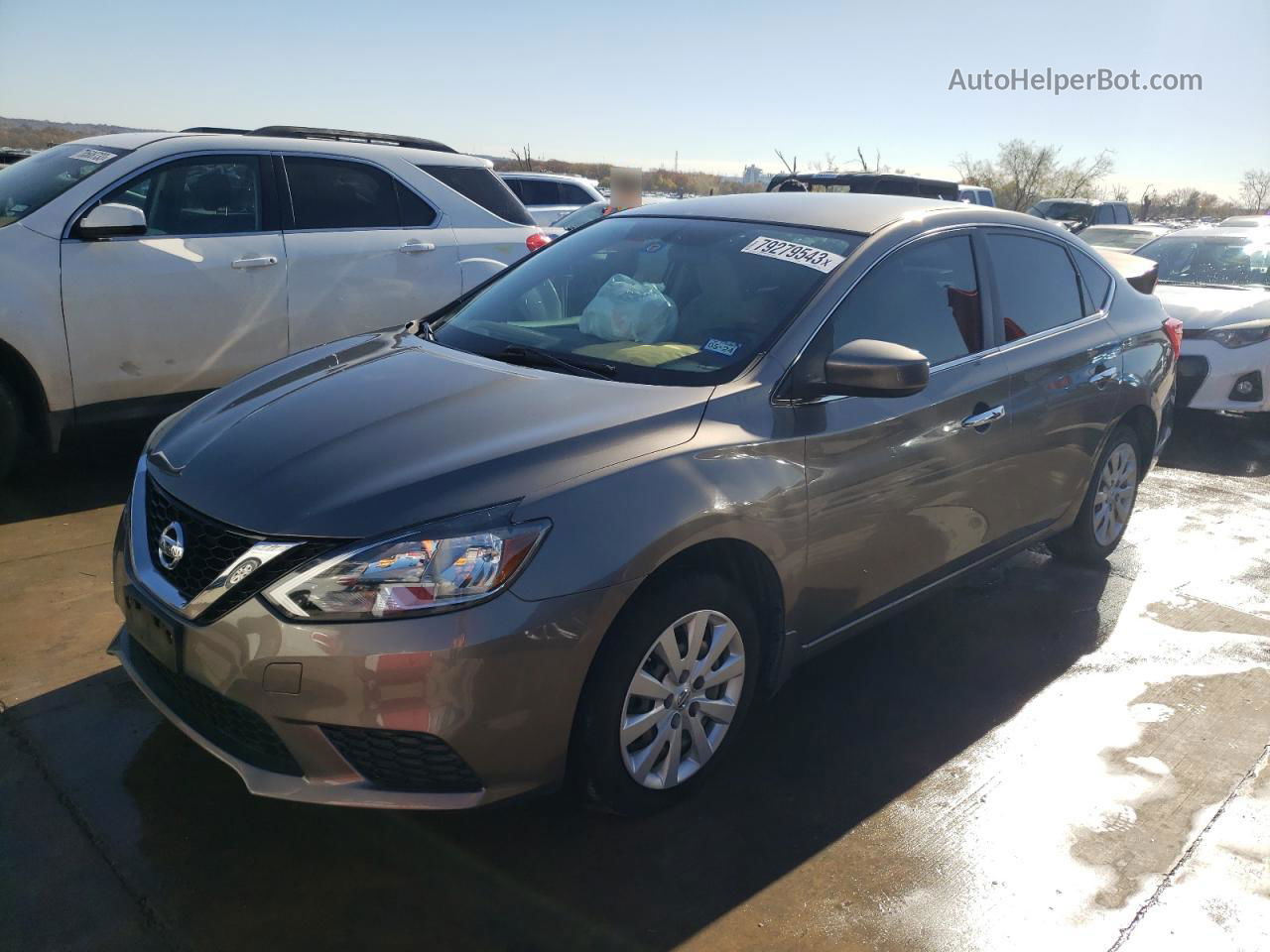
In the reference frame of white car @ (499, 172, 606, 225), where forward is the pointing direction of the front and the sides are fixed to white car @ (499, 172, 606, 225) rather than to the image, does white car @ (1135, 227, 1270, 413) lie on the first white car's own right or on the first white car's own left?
on the first white car's own left

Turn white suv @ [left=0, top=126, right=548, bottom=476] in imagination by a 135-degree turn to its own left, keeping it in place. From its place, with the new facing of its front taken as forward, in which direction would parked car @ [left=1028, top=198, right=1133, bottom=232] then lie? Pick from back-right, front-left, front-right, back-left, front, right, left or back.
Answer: front-left

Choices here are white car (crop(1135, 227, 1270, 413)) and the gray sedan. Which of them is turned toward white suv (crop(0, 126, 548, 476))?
the white car

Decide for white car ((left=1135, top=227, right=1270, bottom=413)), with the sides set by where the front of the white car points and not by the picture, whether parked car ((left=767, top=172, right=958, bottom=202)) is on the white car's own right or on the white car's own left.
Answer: on the white car's own right

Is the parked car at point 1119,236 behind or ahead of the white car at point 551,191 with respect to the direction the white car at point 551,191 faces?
behind

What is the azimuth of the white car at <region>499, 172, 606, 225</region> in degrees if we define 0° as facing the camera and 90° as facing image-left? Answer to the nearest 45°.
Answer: approximately 90°

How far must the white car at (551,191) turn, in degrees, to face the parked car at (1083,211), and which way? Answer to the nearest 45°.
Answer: approximately 135° to its right

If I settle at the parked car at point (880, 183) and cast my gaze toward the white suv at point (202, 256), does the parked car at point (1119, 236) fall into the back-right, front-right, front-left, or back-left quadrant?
back-left

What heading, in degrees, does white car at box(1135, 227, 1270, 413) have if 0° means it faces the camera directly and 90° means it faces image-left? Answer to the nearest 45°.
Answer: approximately 45°

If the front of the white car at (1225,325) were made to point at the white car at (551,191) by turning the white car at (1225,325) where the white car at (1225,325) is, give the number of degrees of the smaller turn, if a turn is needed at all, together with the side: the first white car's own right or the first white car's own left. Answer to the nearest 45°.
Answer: approximately 90° to the first white car's own right
